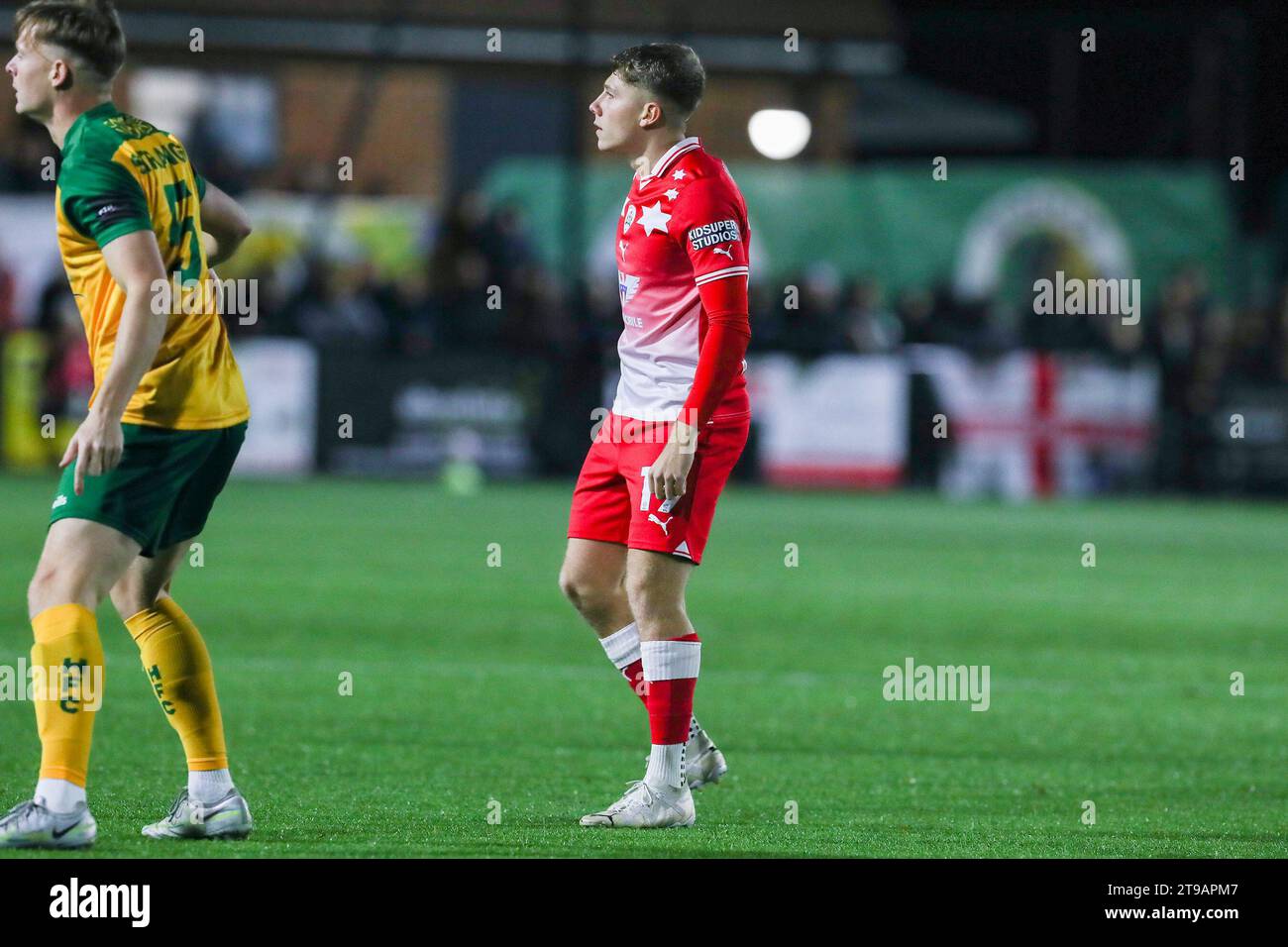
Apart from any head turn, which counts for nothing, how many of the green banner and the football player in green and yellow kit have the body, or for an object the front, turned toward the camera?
1

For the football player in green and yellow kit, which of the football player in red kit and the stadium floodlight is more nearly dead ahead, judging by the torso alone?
the stadium floodlight

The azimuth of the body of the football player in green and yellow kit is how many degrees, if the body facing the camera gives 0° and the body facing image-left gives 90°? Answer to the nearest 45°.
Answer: approximately 135°

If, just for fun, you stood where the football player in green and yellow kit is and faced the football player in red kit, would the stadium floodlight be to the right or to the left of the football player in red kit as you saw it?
left

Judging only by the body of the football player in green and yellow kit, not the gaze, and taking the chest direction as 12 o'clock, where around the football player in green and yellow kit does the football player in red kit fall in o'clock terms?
The football player in red kit is roughly at 4 o'clock from the football player in green and yellow kit.

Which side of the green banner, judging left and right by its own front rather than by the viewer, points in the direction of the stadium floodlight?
back

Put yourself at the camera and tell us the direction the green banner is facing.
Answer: facing the viewer

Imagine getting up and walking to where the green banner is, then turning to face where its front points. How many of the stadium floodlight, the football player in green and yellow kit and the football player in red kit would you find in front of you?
2

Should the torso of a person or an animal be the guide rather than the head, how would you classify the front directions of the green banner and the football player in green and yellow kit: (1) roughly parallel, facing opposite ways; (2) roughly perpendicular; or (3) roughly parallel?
roughly perpendicular

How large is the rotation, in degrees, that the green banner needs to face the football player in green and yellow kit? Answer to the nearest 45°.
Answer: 0° — it already faces them

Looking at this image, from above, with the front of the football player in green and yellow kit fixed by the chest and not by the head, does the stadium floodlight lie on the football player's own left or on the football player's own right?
on the football player's own right

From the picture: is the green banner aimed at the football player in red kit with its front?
yes

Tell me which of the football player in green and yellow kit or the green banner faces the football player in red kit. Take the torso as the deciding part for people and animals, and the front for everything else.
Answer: the green banner

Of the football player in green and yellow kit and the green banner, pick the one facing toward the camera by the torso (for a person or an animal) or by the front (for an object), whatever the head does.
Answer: the green banner
